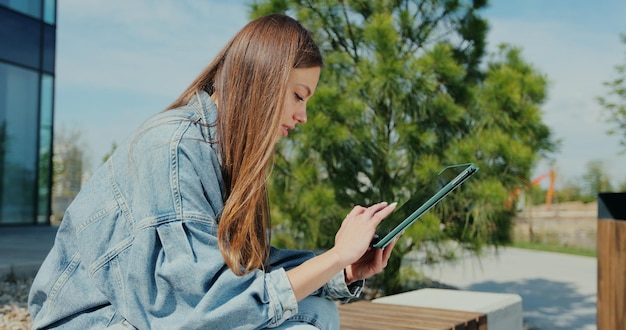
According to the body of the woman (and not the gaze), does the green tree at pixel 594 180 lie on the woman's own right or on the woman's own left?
on the woman's own left

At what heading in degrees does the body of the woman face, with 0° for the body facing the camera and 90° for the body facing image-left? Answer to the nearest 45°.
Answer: approximately 270°

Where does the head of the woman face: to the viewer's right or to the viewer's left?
to the viewer's right

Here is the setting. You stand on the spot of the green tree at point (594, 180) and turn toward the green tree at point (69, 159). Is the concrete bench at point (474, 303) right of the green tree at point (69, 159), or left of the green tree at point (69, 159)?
left

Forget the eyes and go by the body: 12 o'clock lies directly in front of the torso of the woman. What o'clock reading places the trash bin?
The trash bin is roughly at 11 o'clock from the woman.

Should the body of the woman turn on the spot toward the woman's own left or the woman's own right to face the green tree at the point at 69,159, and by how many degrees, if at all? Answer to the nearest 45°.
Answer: approximately 90° to the woman's own left
